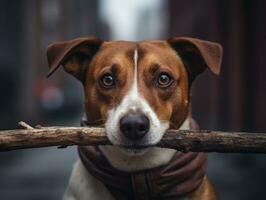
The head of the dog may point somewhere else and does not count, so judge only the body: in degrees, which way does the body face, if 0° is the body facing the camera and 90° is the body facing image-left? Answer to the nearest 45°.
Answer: approximately 0°
